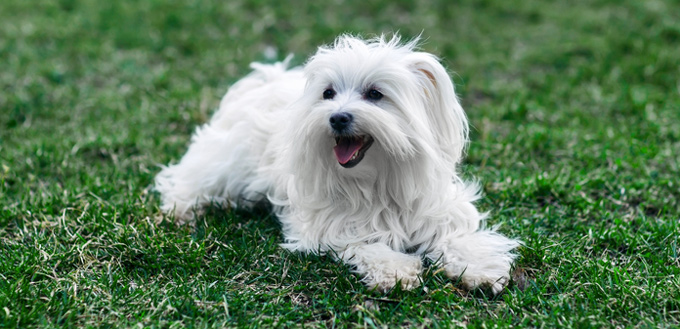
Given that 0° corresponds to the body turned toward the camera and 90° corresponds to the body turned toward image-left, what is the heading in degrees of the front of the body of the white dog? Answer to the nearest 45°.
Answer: approximately 315°
